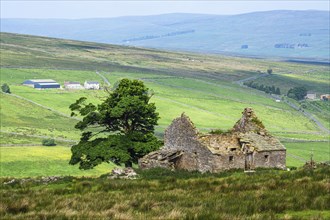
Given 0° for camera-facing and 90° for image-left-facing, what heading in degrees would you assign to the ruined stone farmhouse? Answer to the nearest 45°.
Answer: approximately 315°
